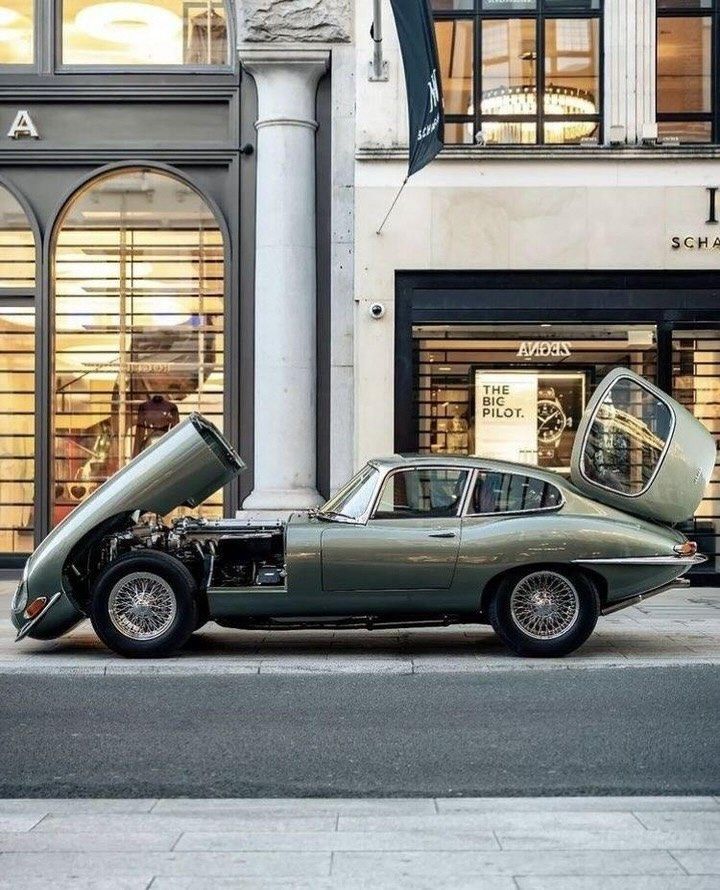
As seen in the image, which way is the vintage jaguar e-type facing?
to the viewer's left

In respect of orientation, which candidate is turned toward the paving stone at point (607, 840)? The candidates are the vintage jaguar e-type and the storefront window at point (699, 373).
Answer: the storefront window

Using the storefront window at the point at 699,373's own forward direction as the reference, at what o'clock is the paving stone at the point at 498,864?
The paving stone is roughly at 12 o'clock from the storefront window.

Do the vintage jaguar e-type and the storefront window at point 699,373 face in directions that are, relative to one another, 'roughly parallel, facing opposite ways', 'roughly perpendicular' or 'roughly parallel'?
roughly perpendicular

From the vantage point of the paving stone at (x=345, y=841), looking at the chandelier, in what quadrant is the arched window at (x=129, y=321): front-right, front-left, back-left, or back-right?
front-left

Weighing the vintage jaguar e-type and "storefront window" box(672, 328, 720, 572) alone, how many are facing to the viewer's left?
1

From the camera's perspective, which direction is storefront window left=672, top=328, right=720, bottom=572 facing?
toward the camera

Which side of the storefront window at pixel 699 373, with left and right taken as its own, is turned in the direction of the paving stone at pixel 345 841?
front

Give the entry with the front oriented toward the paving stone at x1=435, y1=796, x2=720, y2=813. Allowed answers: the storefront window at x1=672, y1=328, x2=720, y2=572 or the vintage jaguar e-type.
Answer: the storefront window

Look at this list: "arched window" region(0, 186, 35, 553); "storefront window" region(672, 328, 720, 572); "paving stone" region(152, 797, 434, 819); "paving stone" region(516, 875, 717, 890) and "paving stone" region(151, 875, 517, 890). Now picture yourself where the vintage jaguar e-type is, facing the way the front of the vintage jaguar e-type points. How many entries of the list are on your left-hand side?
3

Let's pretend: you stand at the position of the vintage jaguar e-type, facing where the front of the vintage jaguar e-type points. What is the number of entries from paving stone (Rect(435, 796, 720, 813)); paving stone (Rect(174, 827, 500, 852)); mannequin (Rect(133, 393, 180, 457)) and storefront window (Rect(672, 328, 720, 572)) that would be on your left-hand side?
2

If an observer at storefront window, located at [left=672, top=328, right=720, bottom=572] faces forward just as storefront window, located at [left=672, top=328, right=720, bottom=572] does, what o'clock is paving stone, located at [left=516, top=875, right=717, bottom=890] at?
The paving stone is roughly at 12 o'clock from the storefront window.

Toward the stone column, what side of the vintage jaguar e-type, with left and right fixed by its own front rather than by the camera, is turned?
right

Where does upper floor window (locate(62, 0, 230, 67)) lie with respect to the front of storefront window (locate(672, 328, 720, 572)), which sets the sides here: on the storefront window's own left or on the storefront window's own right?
on the storefront window's own right

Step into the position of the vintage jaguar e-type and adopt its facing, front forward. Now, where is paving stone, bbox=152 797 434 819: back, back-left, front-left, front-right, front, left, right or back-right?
left
